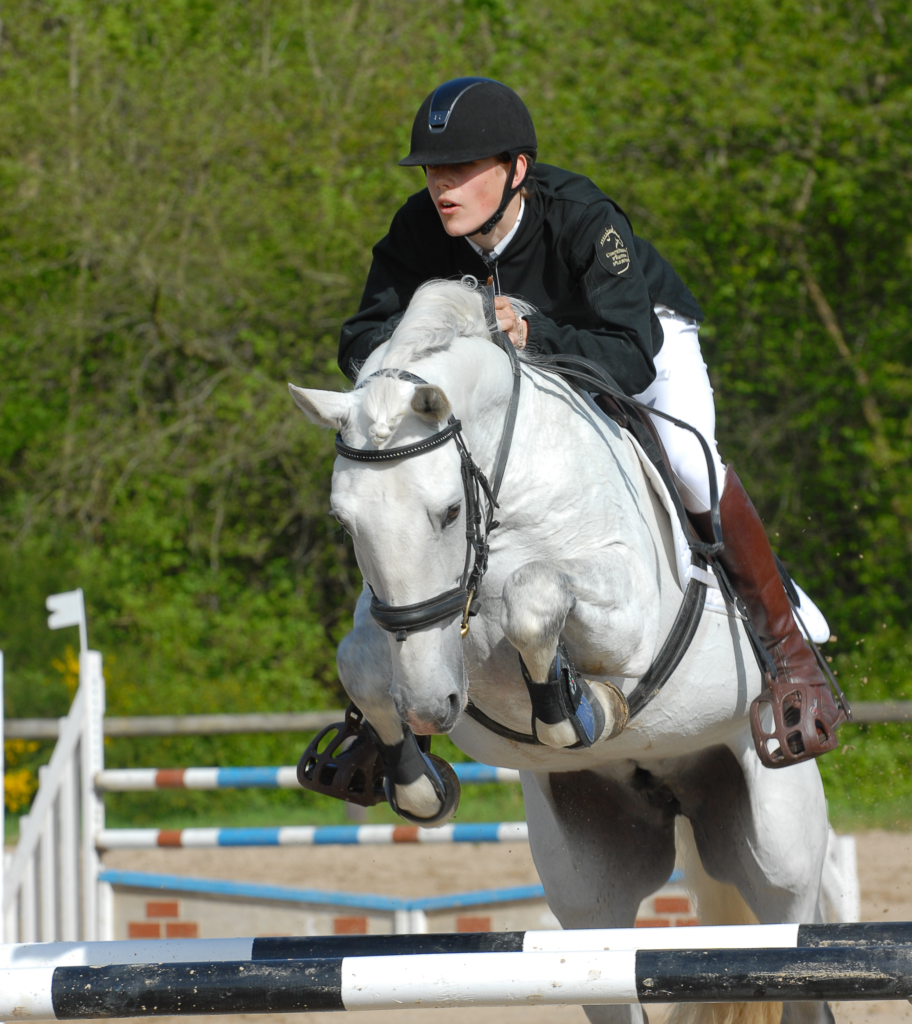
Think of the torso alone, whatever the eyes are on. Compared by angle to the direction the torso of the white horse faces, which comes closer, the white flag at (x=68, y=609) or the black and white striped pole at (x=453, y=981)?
the black and white striped pole

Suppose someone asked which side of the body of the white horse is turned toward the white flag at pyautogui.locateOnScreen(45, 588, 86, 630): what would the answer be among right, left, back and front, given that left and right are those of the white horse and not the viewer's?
right

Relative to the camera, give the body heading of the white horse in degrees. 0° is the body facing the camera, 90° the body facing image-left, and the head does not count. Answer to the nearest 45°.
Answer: approximately 45°

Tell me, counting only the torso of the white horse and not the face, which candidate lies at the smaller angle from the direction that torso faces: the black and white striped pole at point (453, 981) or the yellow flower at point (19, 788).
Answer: the black and white striped pole

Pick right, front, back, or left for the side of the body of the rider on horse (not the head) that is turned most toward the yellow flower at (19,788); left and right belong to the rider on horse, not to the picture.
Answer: right

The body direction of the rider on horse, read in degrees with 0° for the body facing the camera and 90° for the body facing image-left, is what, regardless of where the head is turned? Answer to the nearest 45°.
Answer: approximately 45°
